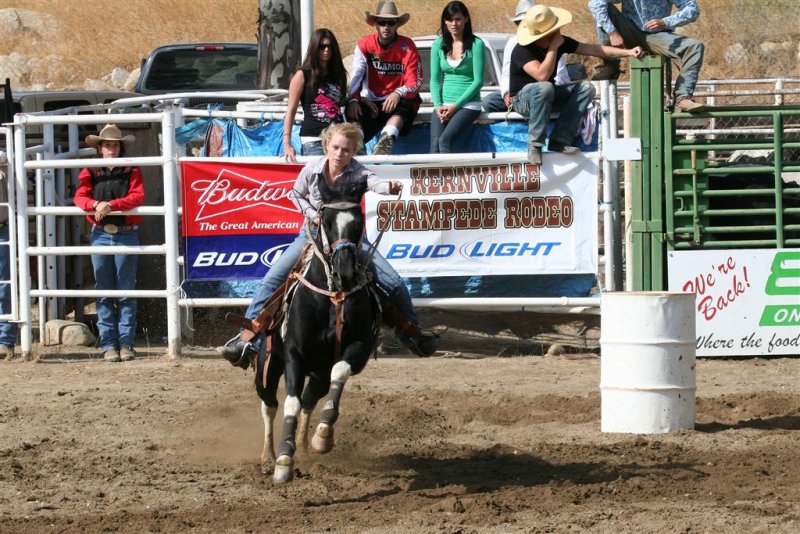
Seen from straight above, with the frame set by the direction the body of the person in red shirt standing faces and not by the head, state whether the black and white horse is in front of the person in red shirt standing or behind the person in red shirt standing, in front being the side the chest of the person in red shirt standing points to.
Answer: in front

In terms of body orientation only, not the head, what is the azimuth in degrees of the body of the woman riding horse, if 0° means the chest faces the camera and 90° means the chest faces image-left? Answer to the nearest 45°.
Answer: approximately 0°

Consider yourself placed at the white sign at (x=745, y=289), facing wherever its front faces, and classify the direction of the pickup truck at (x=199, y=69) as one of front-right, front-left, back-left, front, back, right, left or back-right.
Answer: back-right

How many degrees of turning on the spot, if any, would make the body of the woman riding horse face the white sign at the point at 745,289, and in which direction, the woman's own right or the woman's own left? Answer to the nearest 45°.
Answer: approximately 135° to the woman's own left

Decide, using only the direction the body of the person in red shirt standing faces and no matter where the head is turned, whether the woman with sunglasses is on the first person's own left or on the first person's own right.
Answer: on the first person's own left
